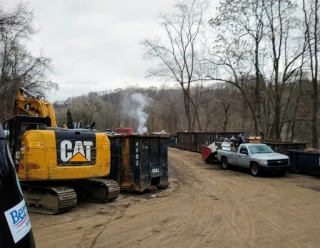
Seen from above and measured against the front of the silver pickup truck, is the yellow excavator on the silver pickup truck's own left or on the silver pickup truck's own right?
on the silver pickup truck's own right

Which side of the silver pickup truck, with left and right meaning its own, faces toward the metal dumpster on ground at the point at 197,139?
back

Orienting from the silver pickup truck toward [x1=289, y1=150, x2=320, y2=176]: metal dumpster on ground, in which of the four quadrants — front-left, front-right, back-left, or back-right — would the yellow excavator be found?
back-right

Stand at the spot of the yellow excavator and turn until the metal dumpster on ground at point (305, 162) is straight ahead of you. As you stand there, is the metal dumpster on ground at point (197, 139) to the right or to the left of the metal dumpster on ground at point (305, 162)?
left

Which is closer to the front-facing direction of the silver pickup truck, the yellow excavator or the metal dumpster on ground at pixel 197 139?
the yellow excavator

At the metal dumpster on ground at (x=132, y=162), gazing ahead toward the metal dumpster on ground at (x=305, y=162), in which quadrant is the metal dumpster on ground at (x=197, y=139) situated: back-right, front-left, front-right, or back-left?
front-left

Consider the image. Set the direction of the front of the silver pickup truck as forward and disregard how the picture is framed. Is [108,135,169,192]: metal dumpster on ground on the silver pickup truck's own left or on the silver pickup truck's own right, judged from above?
on the silver pickup truck's own right

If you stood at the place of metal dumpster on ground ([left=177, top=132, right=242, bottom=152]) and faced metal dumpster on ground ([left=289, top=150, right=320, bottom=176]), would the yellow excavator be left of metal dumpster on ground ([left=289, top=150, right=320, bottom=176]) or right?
right

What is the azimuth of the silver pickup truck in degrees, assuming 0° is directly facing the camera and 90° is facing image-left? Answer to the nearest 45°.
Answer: approximately 315°

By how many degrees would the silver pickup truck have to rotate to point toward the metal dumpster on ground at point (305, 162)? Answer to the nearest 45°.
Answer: approximately 45° to its left
